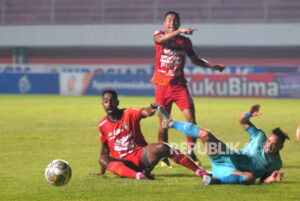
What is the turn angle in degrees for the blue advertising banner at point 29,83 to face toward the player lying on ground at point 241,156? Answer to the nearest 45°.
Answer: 0° — it already faces them

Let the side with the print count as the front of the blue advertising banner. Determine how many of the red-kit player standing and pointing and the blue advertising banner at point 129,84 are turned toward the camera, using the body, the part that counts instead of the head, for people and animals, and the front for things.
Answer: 2

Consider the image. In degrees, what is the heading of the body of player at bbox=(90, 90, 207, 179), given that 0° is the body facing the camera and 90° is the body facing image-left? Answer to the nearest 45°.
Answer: approximately 0°

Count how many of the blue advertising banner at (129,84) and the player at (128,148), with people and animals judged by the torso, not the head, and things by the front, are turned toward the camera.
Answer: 2

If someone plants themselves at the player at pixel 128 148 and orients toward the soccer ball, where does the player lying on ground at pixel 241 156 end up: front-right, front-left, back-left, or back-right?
back-left

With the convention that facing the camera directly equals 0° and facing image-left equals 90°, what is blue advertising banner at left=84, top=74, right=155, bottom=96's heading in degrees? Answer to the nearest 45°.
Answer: approximately 0°
